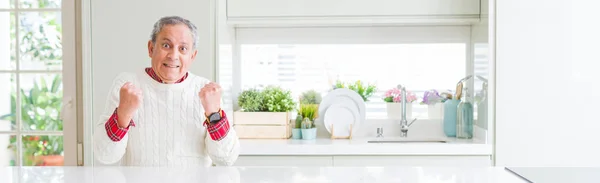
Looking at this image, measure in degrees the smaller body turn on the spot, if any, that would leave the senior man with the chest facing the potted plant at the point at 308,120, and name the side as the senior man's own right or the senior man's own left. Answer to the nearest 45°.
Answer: approximately 135° to the senior man's own left

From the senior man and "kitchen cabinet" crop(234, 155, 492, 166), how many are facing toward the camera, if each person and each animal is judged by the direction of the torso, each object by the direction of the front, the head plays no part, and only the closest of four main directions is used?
2
